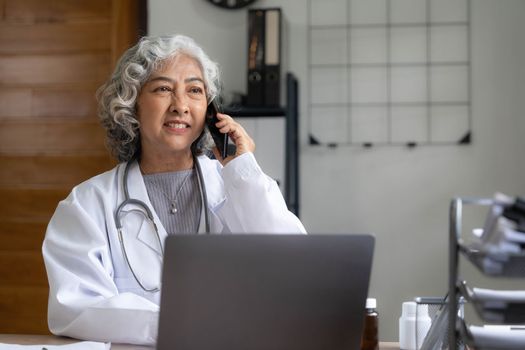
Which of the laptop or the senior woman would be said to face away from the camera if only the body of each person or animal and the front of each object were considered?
the laptop

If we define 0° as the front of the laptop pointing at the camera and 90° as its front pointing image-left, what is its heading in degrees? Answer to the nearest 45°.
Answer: approximately 180°

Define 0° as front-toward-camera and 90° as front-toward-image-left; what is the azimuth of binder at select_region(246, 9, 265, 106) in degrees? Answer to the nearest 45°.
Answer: approximately 0°

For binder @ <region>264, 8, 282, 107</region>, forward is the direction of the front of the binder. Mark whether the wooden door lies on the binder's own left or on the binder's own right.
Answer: on the binder's own right

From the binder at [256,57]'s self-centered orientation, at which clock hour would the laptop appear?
The laptop is roughly at 12 o'clock from the binder.

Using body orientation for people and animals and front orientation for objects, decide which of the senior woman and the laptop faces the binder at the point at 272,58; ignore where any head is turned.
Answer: the laptop

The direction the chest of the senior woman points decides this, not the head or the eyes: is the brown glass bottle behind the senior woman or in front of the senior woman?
in front

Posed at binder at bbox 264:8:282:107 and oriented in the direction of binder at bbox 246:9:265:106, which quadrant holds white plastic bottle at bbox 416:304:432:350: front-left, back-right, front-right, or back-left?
back-left

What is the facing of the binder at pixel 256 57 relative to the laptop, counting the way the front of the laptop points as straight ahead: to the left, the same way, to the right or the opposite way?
the opposite way

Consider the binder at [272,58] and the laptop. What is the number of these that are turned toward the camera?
1

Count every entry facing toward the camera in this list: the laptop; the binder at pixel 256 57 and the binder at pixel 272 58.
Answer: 2
